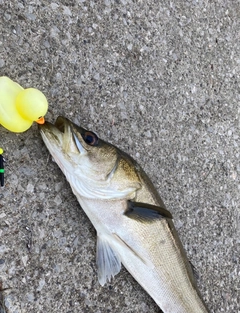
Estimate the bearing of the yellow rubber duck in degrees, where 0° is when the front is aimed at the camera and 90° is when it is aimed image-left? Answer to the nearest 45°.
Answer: approximately 315°
